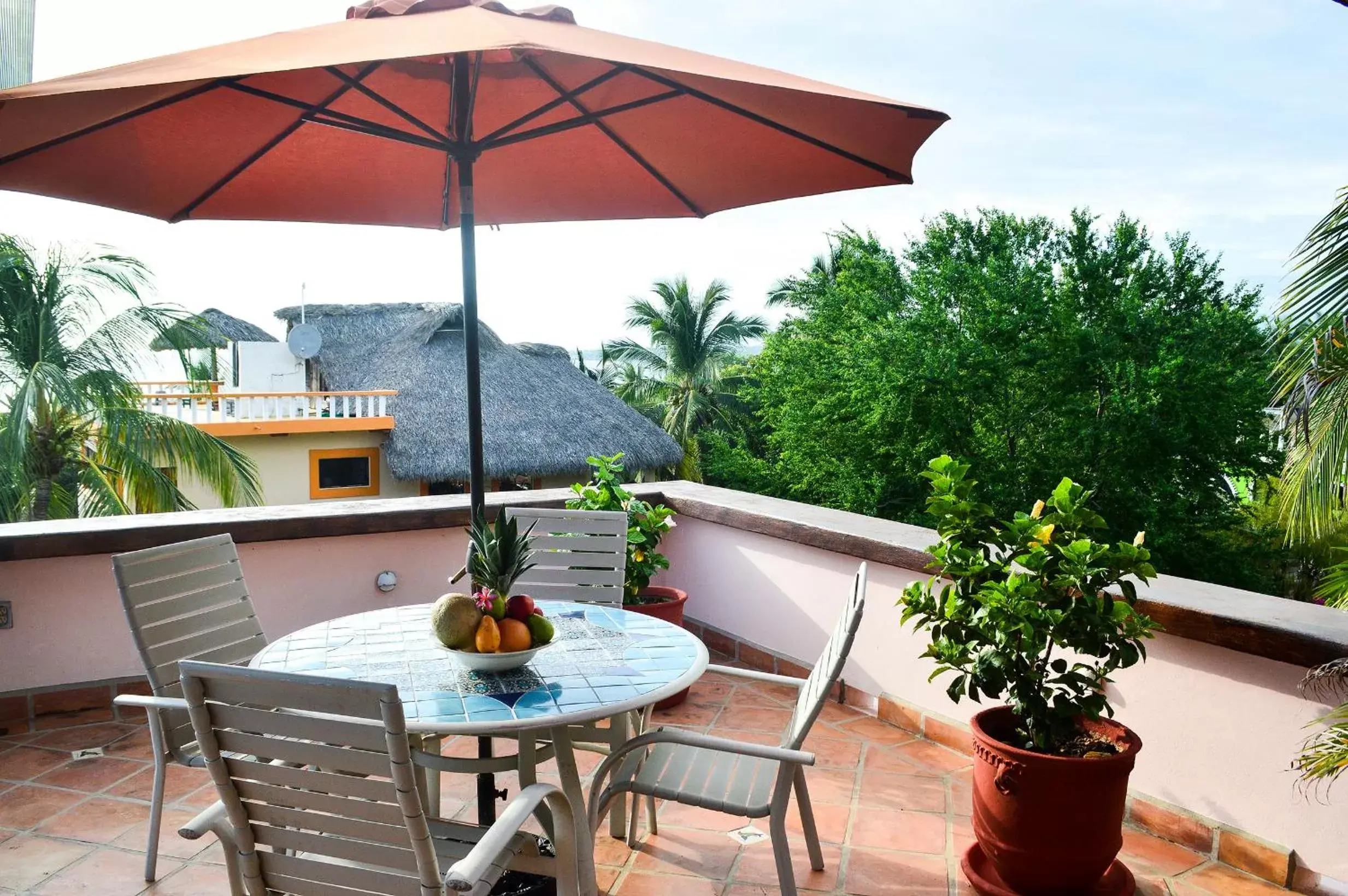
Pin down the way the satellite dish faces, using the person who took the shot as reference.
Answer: facing the viewer

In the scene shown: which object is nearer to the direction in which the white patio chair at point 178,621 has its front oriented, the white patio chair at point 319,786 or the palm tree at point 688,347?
the white patio chair

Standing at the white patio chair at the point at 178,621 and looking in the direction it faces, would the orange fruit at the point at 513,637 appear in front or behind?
in front

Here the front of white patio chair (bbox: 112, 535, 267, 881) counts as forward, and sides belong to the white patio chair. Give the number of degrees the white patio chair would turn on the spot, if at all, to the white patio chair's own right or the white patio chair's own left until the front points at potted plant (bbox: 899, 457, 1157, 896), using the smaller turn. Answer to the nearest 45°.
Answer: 0° — it already faces it

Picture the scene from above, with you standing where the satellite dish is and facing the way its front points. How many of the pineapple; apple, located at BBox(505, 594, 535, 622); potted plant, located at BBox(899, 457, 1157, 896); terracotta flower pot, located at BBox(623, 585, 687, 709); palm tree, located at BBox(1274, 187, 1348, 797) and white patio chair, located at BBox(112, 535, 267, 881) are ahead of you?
6

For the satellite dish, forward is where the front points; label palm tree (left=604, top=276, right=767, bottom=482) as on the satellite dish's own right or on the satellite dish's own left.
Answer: on the satellite dish's own left

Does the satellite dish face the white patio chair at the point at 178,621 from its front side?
yes

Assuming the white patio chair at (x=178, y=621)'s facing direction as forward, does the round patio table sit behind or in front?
in front

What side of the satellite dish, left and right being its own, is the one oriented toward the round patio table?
front

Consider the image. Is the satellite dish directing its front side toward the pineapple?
yes

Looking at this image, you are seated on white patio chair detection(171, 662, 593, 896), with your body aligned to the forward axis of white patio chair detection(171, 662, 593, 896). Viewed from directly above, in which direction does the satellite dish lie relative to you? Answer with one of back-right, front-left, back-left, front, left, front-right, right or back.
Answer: front-left

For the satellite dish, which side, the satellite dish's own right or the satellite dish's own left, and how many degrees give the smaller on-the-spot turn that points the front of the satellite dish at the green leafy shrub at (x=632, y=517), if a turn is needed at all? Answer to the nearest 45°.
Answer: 0° — it already faces it

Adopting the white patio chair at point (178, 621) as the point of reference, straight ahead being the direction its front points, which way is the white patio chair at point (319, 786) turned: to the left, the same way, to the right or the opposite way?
to the left

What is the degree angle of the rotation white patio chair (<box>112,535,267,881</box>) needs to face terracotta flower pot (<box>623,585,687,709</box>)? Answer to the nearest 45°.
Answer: approximately 90° to its left

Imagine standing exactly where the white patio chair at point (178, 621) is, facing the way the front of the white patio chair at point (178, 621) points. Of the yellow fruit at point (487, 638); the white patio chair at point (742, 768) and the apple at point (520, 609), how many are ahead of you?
3

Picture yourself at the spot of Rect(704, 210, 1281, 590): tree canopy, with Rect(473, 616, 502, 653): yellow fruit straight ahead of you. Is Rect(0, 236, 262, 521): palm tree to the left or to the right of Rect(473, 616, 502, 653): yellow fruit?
right

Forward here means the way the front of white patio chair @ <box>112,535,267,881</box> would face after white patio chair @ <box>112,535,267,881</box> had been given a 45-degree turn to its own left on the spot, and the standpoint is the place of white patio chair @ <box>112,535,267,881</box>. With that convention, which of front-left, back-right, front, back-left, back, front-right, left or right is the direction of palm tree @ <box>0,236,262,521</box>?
left
